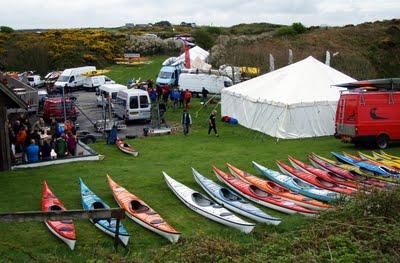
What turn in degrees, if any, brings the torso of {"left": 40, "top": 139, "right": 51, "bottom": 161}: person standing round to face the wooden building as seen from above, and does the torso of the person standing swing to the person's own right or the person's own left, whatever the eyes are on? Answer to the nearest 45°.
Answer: approximately 135° to the person's own left
